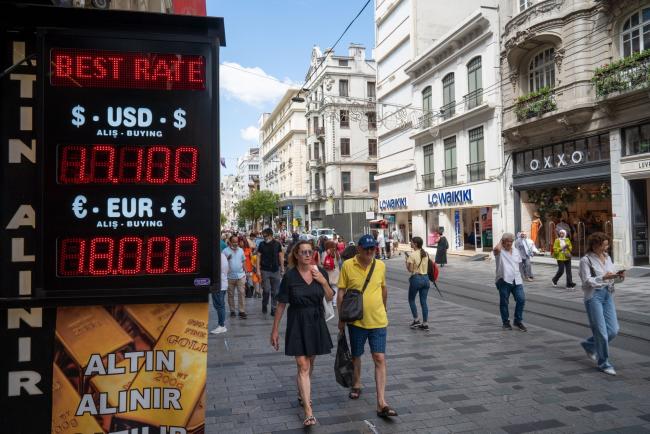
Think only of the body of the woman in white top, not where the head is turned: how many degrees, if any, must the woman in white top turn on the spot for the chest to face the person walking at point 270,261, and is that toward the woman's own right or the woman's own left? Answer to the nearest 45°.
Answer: approximately 135° to the woman's own right

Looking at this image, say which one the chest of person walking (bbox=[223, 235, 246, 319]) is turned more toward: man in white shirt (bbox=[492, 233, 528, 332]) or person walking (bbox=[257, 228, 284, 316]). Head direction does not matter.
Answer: the man in white shirt

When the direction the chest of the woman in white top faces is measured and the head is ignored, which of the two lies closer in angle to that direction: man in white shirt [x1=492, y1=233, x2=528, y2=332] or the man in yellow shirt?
the man in yellow shirt

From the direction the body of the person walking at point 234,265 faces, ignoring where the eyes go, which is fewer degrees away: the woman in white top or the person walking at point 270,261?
the woman in white top

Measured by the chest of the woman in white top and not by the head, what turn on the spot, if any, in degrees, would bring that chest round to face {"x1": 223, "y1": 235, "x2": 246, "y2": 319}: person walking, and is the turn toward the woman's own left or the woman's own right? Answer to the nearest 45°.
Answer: approximately 135° to the woman's own right

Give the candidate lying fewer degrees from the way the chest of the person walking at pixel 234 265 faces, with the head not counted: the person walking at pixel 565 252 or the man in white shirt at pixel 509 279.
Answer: the man in white shirt

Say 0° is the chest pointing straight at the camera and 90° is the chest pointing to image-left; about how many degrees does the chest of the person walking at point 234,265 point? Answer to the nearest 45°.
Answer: approximately 0°

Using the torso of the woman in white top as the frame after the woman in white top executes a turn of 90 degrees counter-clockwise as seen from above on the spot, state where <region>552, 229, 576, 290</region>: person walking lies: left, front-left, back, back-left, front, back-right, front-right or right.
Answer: front-left

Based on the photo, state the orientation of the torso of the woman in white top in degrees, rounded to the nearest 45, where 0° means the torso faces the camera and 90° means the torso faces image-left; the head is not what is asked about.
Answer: approximately 315°

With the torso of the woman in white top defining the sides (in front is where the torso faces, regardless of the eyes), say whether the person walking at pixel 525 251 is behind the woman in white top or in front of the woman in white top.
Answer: behind

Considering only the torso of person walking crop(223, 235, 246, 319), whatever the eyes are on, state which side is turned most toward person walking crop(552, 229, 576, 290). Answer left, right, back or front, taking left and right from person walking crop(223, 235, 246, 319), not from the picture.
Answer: left
